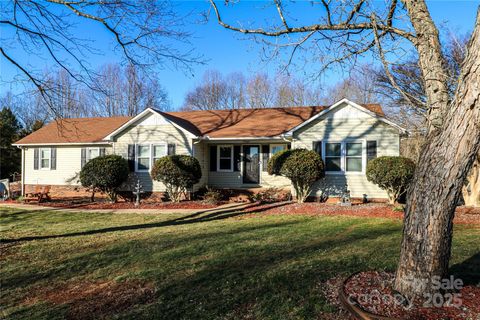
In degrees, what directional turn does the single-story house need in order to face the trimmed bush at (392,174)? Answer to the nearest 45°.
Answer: approximately 45° to its left

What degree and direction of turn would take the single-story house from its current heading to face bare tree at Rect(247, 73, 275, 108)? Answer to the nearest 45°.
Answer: approximately 180°

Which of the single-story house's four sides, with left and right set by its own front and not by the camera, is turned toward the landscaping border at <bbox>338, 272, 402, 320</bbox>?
front

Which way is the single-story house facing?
toward the camera

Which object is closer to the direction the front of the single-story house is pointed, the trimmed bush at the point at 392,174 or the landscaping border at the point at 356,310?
the landscaping border

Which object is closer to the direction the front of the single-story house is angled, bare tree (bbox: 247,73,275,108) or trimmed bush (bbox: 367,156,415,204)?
the trimmed bush

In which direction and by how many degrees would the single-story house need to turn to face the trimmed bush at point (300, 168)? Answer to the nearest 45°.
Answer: approximately 45° to its left

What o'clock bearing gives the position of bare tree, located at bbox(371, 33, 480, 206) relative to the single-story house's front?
The bare tree is roughly at 10 o'clock from the single-story house.

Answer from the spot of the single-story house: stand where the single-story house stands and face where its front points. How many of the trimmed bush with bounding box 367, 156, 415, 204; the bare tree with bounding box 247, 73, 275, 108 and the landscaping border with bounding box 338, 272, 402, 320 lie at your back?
1
